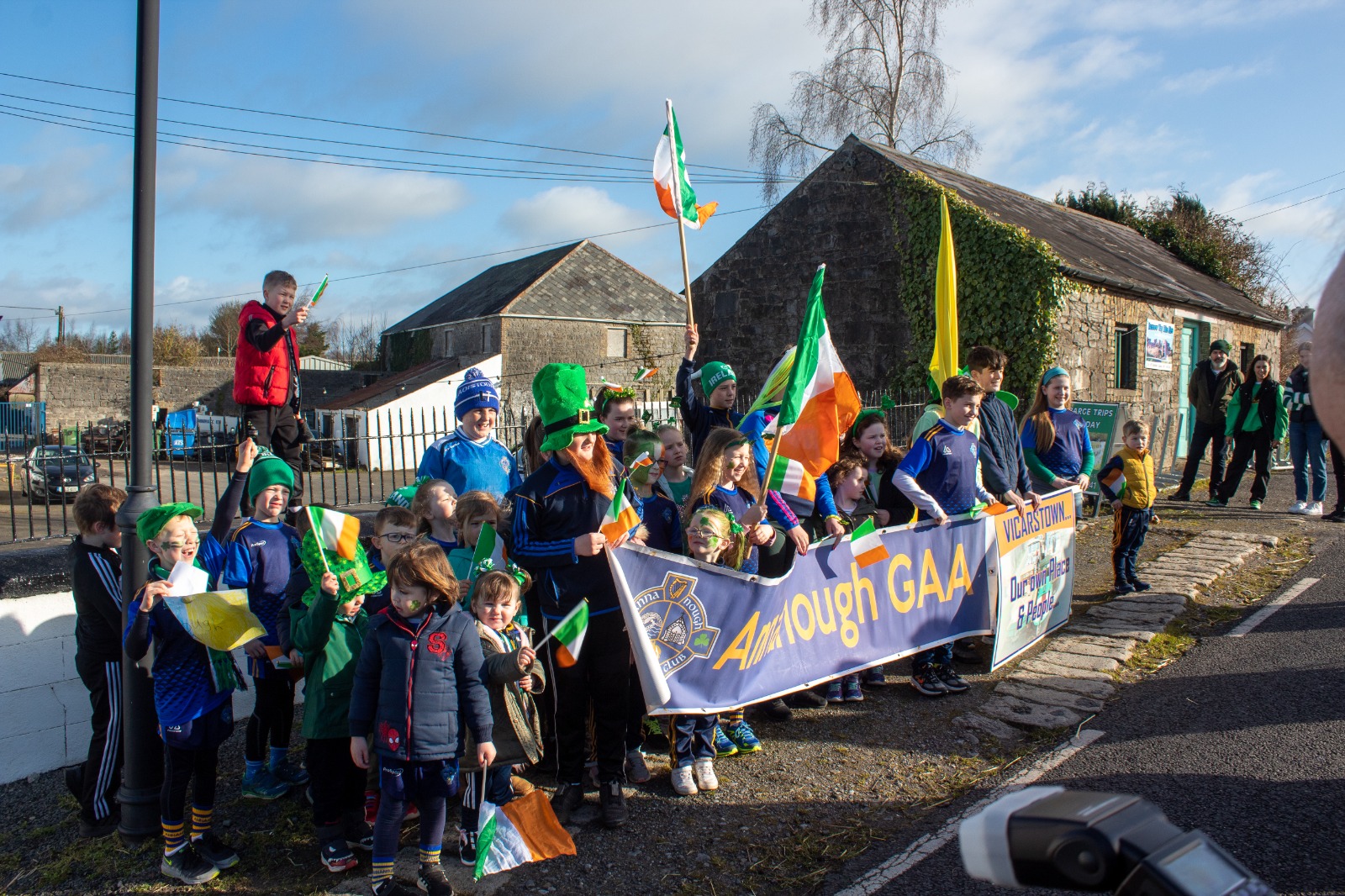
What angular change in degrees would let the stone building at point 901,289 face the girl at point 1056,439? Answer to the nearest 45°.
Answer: approximately 45° to its right

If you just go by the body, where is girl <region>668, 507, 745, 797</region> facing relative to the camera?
toward the camera

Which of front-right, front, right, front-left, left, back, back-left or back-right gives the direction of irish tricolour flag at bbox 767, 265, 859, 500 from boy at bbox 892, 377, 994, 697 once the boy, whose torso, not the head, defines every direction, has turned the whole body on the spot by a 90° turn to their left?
back

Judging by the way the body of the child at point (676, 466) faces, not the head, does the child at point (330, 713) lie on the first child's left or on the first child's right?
on the first child's right

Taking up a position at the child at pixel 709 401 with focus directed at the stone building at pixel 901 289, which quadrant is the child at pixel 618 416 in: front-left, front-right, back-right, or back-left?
back-left

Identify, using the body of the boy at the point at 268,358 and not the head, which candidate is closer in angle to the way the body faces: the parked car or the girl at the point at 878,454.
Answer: the girl

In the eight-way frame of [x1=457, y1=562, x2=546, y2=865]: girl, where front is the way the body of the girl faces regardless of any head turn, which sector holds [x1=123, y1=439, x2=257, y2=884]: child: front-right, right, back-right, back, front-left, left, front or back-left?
back-right

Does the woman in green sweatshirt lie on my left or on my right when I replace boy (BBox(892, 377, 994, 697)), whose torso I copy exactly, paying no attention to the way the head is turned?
on my left

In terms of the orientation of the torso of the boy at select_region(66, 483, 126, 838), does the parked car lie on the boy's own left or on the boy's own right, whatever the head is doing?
on the boy's own left

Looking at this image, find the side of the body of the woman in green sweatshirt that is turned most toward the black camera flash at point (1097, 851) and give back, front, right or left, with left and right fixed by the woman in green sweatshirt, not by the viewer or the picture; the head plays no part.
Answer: front

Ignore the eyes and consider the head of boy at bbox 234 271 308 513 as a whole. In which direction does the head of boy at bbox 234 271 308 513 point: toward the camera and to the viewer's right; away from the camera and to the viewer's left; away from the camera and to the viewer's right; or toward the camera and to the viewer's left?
toward the camera and to the viewer's right

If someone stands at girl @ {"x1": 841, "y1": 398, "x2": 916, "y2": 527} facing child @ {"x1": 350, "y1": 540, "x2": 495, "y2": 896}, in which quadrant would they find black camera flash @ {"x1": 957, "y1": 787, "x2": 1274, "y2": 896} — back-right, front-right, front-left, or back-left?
front-left

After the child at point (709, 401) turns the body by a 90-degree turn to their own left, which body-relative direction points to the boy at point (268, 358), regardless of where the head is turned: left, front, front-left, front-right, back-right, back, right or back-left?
back-left

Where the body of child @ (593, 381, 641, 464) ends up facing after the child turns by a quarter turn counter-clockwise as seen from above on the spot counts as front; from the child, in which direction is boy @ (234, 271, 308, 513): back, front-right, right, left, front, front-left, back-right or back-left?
back-left

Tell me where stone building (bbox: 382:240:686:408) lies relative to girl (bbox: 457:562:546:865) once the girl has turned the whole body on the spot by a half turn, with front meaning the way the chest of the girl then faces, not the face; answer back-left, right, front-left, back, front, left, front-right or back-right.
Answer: front-right
